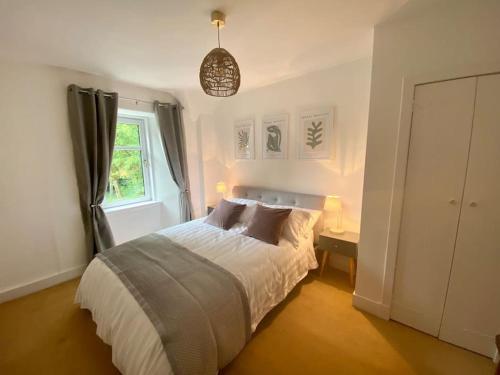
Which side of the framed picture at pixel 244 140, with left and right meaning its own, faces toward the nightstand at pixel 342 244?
left

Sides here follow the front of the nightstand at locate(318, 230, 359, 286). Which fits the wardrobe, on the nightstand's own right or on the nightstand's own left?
on the nightstand's own left

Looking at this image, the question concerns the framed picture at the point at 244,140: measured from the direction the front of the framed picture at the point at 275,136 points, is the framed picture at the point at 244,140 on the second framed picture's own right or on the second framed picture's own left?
on the second framed picture's own right

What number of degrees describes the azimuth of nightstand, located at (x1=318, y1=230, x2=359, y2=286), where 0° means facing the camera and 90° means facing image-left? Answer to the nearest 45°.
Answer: approximately 45°

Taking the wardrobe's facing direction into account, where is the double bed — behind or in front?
in front

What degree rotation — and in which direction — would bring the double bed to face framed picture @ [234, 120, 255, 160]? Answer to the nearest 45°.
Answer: approximately 180°

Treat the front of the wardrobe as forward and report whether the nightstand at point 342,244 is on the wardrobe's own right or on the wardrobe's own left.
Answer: on the wardrobe's own right

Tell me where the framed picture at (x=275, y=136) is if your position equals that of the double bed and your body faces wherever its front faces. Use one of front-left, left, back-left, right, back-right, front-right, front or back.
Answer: back

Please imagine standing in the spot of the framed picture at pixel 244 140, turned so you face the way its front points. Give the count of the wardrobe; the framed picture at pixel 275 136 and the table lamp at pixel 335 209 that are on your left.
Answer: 3

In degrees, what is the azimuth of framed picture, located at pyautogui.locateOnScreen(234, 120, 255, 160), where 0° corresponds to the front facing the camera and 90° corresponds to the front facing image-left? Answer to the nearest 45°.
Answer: approximately 45°

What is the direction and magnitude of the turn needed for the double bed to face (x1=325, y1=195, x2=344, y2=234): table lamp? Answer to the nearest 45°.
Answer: approximately 135° to its left

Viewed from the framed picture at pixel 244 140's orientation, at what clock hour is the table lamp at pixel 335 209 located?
The table lamp is roughly at 9 o'clock from the framed picture.
